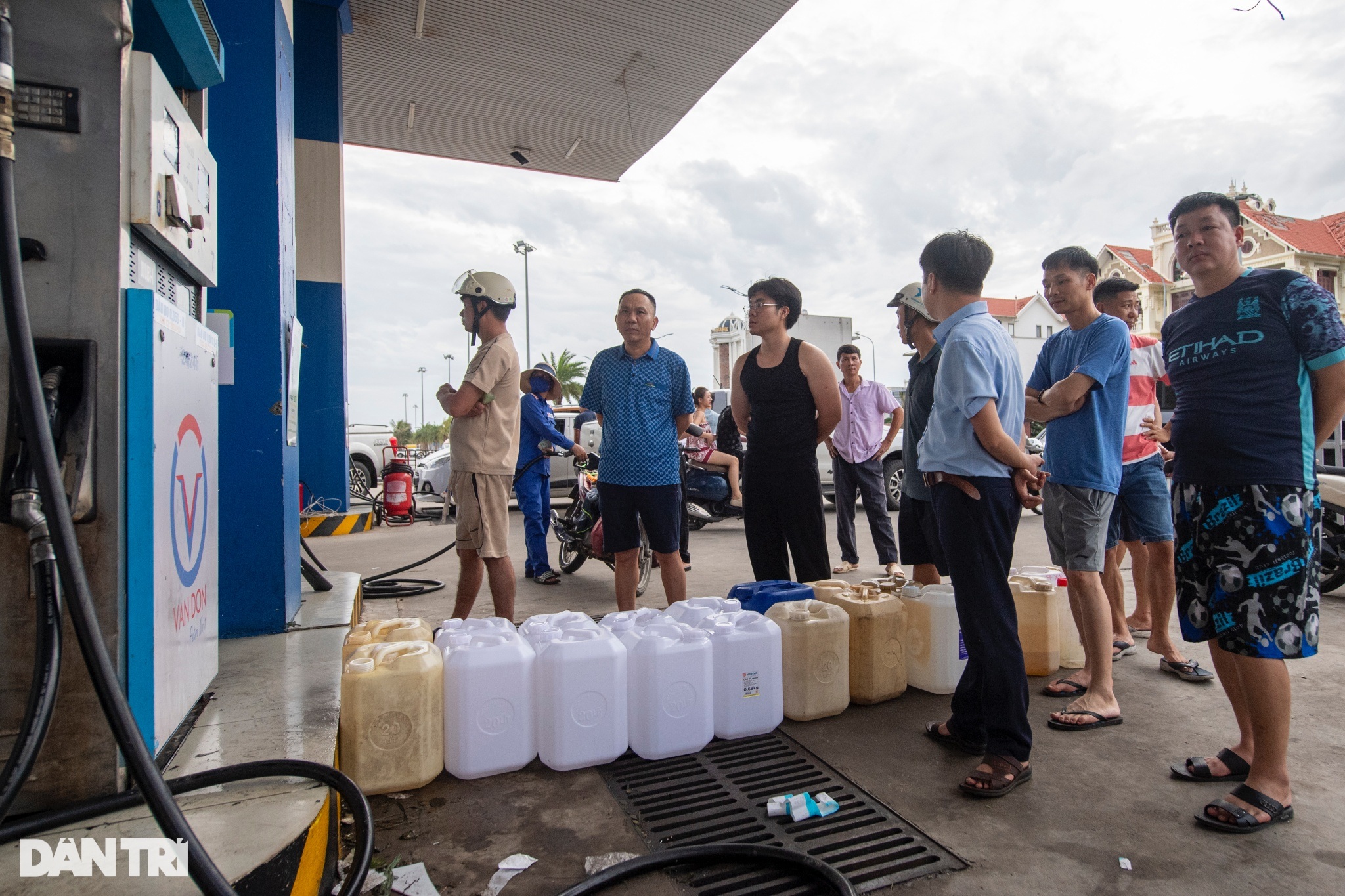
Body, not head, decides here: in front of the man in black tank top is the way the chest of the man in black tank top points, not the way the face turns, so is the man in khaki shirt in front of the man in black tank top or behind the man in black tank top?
in front

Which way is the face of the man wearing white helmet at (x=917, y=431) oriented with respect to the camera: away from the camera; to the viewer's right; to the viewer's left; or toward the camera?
to the viewer's left

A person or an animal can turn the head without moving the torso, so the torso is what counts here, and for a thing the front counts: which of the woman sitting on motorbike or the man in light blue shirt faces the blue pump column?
the man in light blue shirt

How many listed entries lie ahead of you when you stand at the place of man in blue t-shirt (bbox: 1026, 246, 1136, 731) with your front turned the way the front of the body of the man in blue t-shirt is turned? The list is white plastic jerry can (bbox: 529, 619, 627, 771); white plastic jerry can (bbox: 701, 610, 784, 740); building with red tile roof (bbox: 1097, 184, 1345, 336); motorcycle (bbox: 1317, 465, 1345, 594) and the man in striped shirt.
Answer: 2

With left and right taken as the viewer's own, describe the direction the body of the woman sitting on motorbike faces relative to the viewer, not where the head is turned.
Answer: facing to the right of the viewer

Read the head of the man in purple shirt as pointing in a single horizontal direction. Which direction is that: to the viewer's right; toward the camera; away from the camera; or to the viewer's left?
toward the camera

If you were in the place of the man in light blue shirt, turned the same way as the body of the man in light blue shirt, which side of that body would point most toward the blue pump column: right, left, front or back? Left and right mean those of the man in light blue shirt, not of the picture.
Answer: front

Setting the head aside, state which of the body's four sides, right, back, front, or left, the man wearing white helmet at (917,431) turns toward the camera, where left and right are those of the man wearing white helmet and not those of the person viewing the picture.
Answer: left

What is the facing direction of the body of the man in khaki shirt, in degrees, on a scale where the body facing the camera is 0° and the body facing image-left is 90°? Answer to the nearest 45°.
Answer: approximately 90°

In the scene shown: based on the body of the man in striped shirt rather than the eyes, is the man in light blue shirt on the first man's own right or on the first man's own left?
on the first man's own right

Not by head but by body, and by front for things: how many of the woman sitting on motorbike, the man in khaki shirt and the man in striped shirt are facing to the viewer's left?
1

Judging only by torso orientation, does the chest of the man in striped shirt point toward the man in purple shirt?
no

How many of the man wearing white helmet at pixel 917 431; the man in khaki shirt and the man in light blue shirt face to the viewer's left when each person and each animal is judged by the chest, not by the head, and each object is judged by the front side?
3

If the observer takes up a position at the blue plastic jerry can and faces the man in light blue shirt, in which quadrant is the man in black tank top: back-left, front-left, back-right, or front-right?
back-left

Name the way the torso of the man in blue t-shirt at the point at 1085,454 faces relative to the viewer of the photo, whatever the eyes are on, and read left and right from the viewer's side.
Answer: facing the viewer and to the left of the viewer
